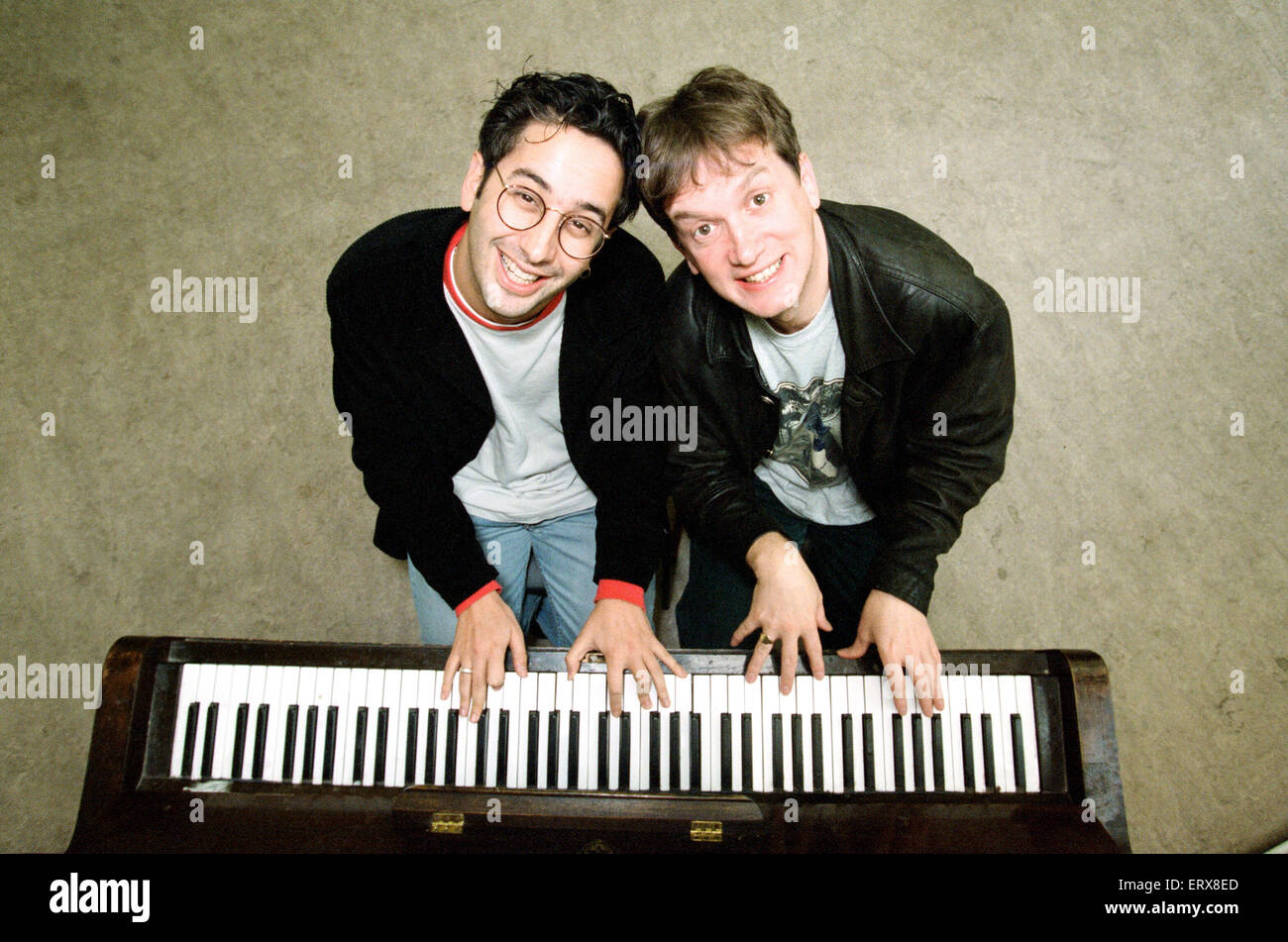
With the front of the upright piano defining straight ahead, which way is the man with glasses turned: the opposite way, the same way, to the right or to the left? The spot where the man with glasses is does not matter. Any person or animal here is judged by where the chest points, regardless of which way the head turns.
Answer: the opposite way

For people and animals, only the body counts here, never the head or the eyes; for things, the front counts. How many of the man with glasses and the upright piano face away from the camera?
1

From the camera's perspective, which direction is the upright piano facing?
away from the camera

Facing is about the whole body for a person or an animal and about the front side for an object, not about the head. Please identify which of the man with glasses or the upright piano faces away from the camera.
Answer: the upright piano

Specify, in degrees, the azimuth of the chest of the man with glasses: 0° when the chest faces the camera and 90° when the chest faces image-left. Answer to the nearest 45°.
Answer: approximately 0°
